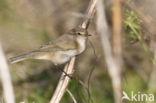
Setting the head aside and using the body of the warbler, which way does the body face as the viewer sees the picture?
to the viewer's right
